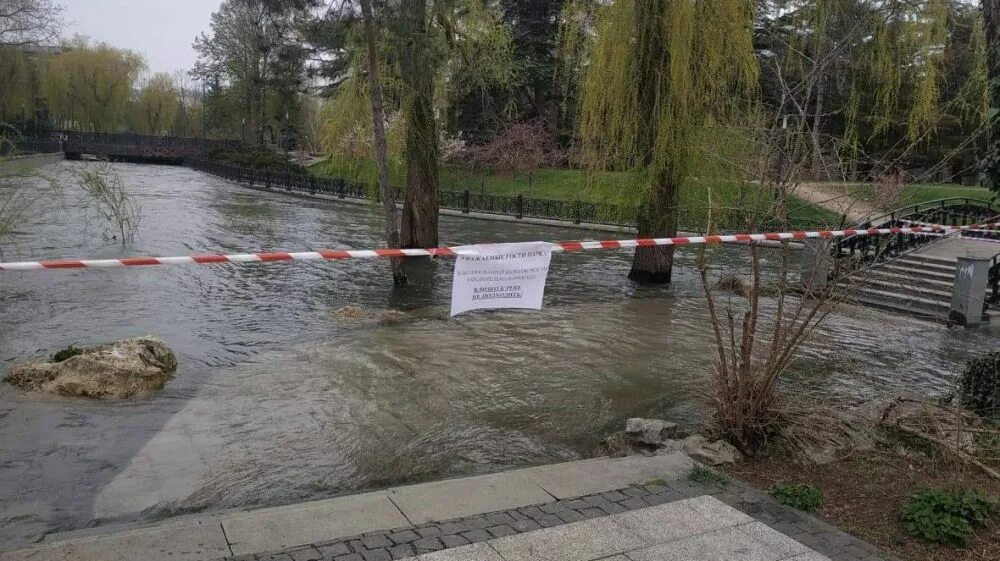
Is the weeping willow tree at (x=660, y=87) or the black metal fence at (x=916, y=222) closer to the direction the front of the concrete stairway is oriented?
the weeping willow tree

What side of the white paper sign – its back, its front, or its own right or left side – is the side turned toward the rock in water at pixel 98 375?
right

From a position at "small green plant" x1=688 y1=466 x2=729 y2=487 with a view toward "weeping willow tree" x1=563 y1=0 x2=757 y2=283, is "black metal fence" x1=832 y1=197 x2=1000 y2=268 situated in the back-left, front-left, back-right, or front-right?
front-right

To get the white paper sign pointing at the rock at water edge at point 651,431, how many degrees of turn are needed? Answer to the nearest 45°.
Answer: approximately 90° to its left

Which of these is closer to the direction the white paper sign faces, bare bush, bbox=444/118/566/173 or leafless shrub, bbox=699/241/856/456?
the leafless shrub

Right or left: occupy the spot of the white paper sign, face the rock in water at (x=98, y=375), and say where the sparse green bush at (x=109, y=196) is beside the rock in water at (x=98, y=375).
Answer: right

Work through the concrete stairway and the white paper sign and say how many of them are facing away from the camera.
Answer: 0

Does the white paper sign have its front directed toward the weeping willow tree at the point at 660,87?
no

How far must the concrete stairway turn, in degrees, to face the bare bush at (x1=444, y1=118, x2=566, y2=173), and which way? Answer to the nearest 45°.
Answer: approximately 90° to its right

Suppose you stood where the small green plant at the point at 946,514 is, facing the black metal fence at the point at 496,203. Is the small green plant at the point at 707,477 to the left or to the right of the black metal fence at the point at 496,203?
left

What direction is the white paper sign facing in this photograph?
toward the camera

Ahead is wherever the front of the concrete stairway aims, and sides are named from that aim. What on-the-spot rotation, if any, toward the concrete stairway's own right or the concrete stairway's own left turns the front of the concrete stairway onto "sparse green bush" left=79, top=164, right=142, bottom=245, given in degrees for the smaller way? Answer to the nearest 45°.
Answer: approximately 45° to the concrete stairway's own right

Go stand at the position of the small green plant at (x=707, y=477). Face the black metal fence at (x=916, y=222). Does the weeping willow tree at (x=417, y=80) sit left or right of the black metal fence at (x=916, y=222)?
left

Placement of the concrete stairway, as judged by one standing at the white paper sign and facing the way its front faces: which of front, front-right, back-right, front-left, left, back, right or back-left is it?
back-left

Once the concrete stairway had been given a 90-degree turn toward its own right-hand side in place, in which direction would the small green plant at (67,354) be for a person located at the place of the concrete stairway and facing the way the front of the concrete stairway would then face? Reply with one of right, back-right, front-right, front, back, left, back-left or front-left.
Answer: left

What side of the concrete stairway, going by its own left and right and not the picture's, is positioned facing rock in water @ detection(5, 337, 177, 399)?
front

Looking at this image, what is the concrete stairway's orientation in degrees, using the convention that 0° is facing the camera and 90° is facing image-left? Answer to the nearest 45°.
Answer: approximately 45°

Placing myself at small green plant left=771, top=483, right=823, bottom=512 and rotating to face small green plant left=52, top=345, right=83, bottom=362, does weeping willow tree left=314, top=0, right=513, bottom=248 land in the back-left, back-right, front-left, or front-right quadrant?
front-right

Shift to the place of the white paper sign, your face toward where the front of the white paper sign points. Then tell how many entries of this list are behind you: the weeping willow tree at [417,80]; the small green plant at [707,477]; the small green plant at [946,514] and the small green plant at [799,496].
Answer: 1
